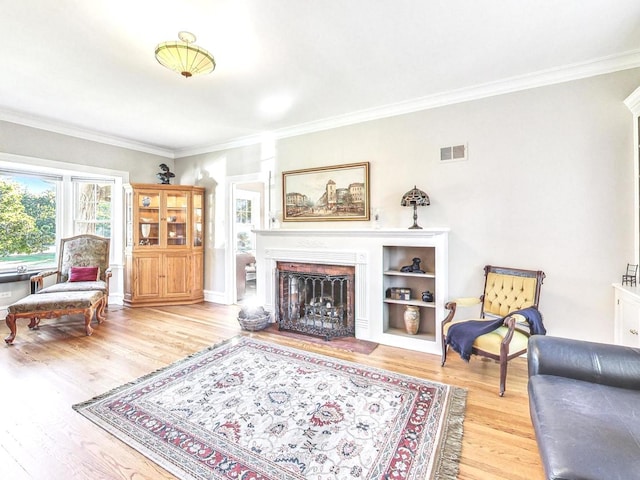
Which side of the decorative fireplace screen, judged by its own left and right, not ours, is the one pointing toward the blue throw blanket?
left

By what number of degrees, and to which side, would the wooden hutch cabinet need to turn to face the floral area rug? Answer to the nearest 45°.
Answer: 0° — it already faces it

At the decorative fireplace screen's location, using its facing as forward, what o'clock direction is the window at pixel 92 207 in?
The window is roughly at 2 o'clock from the decorative fireplace screen.

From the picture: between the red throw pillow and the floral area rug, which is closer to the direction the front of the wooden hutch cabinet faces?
the floral area rug

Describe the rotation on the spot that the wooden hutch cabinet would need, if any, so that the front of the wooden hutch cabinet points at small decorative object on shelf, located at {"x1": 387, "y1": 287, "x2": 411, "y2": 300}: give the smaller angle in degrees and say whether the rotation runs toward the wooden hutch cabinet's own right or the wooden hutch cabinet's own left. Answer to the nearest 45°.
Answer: approximately 45° to the wooden hutch cabinet's own left

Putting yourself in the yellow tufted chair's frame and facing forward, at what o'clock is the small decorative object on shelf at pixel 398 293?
The small decorative object on shelf is roughly at 2 o'clock from the yellow tufted chair.

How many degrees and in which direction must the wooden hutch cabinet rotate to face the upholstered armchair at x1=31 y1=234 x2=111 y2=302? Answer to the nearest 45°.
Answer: approximately 90° to its right

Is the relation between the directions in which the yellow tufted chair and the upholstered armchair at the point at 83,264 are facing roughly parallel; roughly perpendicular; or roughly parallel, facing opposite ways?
roughly perpendicular
